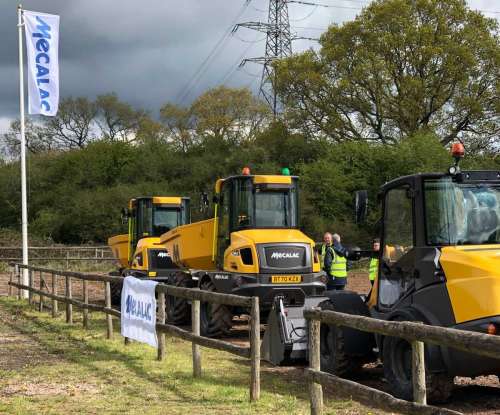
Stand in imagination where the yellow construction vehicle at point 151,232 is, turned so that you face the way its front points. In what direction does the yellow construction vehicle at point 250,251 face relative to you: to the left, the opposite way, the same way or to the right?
the same way

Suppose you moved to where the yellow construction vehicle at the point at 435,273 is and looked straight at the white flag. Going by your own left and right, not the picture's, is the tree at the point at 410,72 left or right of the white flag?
right

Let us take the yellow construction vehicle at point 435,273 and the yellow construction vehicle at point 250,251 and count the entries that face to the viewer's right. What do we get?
0

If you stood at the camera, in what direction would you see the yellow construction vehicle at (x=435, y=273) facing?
facing away from the viewer and to the left of the viewer

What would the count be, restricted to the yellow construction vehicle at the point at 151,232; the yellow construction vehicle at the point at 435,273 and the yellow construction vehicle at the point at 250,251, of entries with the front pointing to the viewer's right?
0

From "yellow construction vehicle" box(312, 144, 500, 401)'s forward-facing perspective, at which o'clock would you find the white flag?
The white flag is roughly at 12 o'clock from the yellow construction vehicle.

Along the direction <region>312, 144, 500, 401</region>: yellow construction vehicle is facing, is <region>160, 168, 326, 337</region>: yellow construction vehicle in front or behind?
in front
